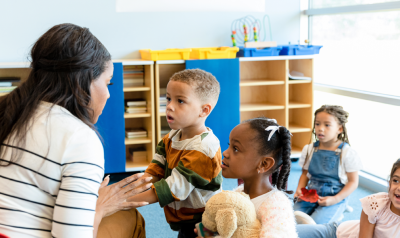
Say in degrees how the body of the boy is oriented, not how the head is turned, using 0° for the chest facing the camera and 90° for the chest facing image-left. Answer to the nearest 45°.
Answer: approximately 45°

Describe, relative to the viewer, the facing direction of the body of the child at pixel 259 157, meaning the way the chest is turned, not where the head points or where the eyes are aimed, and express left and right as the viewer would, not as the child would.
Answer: facing to the left of the viewer

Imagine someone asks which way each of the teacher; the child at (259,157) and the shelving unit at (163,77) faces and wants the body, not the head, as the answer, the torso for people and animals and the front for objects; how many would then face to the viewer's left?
1

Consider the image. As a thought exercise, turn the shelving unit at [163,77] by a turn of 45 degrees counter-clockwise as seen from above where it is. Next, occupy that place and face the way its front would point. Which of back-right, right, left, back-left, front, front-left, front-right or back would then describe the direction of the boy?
front-right

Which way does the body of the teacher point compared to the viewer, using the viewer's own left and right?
facing away from the viewer and to the right of the viewer

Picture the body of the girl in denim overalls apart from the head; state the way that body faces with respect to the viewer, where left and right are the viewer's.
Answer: facing the viewer and to the left of the viewer

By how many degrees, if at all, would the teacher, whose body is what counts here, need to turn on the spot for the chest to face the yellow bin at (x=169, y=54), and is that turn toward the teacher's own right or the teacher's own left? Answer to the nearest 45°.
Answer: approximately 45° to the teacher's own left

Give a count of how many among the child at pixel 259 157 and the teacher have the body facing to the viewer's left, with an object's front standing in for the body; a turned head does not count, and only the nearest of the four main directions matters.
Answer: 1

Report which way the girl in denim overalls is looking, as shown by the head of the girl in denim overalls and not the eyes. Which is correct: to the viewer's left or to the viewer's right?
to the viewer's left

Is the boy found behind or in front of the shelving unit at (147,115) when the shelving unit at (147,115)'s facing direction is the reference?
in front

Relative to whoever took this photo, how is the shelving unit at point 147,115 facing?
facing the viewer

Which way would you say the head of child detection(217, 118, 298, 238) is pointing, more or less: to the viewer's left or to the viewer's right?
to the viewer's left

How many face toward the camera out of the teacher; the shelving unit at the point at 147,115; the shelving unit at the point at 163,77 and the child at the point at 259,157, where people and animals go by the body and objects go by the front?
2

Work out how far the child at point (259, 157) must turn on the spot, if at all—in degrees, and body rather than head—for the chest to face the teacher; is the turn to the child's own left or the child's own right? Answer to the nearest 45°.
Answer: approximately 45° to the child's own left

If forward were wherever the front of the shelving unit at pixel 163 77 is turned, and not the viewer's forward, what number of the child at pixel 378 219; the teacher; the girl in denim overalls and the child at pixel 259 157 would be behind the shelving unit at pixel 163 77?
0

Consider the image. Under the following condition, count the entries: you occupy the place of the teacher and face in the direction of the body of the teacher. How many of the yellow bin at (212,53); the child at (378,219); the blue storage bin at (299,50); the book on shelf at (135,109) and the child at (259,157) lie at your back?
0

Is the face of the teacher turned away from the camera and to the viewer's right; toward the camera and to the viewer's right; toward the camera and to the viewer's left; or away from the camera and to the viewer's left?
away from the camera and to the viewer's right
